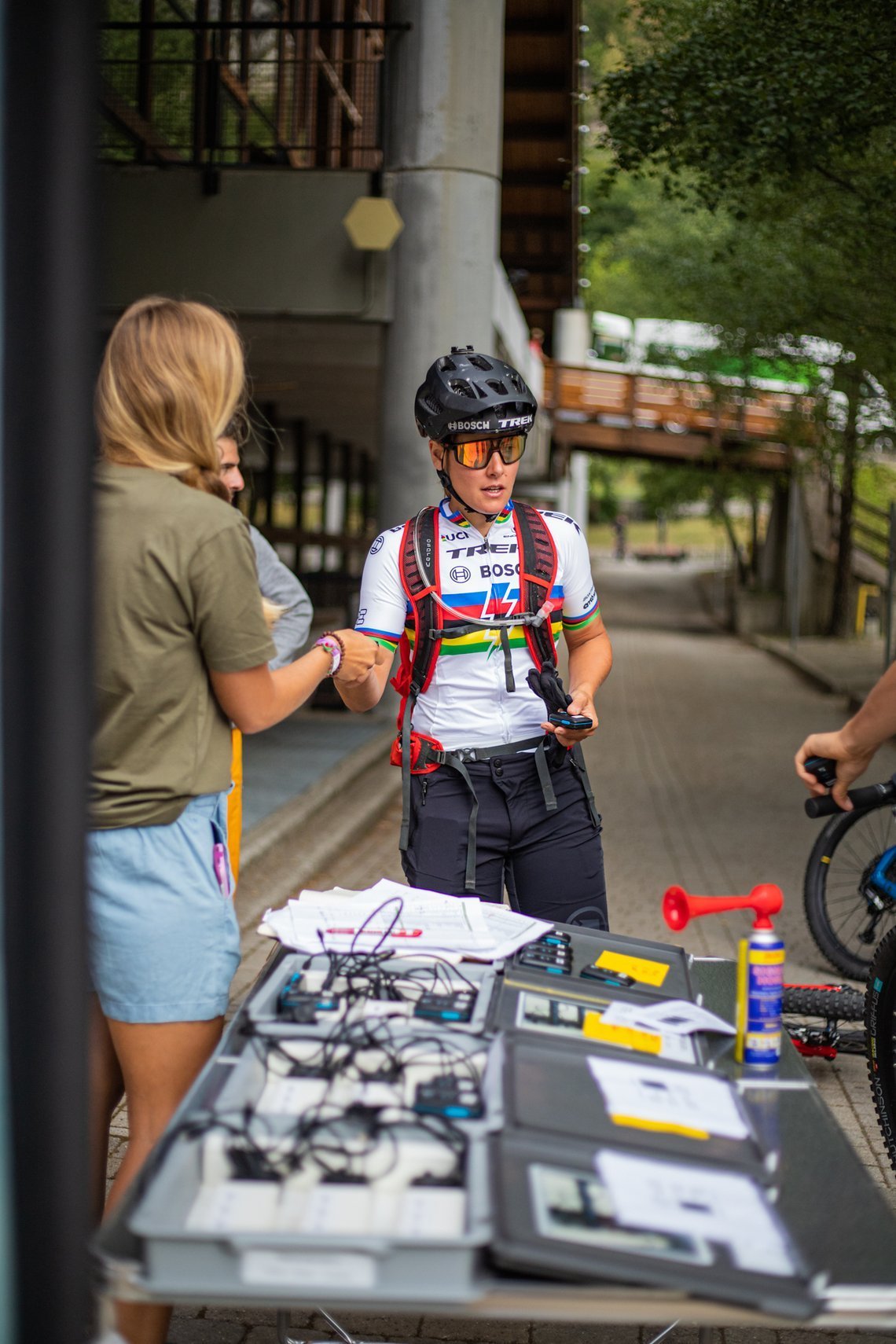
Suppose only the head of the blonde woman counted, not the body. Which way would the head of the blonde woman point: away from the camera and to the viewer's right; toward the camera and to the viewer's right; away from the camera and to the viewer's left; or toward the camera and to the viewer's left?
away from the camera and to the viewer's right

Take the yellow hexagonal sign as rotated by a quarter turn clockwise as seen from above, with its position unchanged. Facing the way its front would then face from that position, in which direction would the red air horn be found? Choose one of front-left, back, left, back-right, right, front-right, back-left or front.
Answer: left

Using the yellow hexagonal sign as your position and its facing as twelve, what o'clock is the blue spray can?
The blue spray can is roughly at 12 o'clock from the yellow hexagonal sign.

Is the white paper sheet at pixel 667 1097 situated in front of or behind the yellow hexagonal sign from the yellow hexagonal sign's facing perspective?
in front

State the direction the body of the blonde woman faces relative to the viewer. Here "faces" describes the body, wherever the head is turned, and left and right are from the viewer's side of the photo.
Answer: facing away from the viewer and to the right of the viewer

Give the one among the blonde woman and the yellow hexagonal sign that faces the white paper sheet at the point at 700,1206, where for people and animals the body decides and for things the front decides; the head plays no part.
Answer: the yellow hexagonal sign

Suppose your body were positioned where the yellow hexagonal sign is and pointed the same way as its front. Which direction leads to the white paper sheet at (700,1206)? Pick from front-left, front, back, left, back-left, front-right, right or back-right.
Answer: front

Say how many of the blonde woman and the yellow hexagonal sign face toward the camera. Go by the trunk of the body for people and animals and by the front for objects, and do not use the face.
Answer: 1

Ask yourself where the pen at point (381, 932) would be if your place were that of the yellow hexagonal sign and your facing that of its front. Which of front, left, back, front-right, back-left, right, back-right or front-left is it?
front

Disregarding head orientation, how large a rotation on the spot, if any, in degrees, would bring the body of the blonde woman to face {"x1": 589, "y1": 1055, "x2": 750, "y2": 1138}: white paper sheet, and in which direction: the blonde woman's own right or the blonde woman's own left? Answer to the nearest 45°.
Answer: approximately 90° to the blonde woman's own right

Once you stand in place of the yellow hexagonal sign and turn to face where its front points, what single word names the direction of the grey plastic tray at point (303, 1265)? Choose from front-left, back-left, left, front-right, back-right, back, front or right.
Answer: front

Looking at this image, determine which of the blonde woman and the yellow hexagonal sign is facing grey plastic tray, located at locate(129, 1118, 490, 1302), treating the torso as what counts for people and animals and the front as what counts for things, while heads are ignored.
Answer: the yellow hexagonal sign

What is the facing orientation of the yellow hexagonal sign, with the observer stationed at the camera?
facing the viewer

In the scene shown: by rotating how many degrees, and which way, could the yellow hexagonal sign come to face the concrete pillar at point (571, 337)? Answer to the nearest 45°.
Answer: approximately 180°

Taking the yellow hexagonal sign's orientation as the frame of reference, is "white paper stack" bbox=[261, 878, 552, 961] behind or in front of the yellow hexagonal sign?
in front
